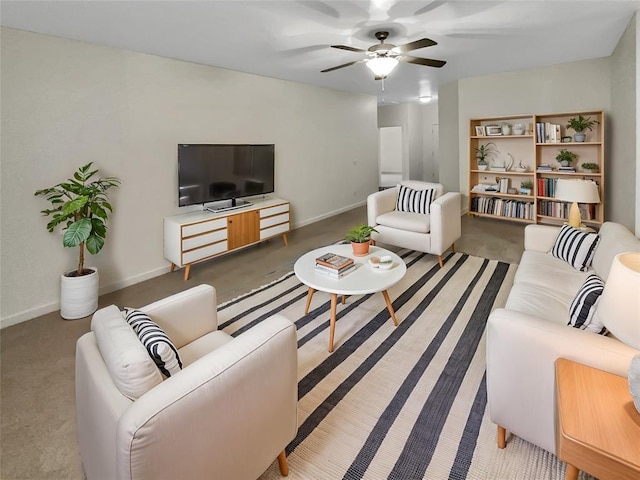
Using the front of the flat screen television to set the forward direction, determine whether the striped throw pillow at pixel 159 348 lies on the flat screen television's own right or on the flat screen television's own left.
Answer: on the flat screen television's own right

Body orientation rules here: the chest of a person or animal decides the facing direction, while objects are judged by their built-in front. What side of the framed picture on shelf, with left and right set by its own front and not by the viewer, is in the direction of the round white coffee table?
front

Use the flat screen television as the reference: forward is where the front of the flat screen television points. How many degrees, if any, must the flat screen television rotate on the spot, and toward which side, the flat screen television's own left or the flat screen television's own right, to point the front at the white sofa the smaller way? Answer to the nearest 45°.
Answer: approximately 45° to the flat screen television's own right

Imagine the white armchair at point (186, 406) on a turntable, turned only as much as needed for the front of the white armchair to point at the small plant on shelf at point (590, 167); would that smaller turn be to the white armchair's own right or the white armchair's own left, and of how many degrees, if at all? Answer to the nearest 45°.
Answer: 0° — it already faces it

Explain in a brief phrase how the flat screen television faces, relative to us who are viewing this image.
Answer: facing the viewer and to the right of the viewer

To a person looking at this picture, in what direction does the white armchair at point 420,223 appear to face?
facing the viewer and to the left of the viewer

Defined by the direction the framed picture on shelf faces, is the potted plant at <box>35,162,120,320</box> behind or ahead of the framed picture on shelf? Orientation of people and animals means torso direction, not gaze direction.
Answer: ahead

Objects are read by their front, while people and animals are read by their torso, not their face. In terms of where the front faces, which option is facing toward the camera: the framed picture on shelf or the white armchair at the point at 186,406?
the framed picture on shelf

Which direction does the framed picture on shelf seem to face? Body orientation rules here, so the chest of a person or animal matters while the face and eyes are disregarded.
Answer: toward the camera

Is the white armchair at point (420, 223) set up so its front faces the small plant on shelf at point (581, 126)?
no

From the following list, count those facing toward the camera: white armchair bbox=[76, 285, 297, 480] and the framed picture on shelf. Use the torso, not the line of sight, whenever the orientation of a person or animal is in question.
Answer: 1
